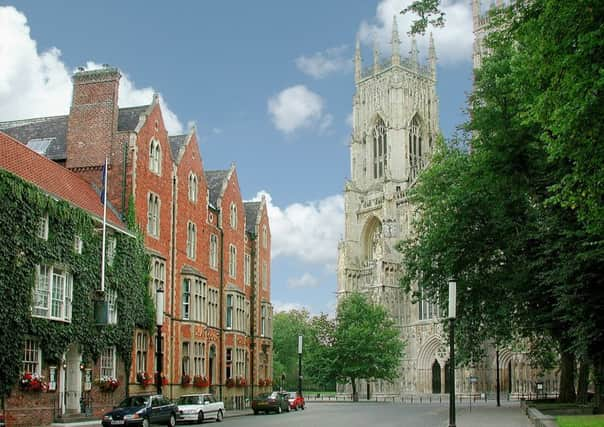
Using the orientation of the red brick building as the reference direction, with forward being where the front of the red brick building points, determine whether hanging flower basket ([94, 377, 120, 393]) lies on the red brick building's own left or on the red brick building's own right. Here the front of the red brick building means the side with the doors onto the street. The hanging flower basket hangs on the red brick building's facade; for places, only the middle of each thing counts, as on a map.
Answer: on the red brick building's own right

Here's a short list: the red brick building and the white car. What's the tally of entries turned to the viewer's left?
0

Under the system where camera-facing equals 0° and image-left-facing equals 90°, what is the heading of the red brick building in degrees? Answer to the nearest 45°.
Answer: approximately 315°

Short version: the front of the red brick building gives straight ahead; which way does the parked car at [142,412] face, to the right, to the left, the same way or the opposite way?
to the right

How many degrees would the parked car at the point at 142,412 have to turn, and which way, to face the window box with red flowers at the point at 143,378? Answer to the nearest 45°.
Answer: approximately 135° to its right

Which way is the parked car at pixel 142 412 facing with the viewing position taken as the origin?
facing the viewer and to the left of the viewer

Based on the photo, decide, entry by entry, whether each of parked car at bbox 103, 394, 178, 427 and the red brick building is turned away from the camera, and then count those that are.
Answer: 0
